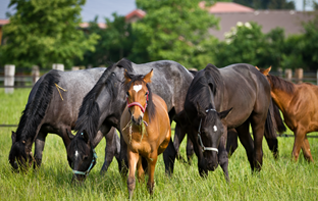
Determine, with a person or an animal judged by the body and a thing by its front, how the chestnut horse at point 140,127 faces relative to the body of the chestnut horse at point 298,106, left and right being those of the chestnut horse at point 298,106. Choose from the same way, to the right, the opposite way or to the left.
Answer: to the left

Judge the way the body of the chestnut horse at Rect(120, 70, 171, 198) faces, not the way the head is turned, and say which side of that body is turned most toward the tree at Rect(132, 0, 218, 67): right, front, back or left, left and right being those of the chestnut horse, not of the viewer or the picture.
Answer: back

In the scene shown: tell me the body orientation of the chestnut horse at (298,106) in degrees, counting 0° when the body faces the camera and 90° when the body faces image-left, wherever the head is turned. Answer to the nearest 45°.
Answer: approximately 90°

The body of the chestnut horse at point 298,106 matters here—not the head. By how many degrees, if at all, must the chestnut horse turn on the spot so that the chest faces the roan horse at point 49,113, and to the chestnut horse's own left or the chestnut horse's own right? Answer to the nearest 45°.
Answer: approximately 45° to the chestnut horse's own left

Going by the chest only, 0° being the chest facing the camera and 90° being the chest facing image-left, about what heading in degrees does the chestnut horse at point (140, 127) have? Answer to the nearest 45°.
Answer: approximately 0°

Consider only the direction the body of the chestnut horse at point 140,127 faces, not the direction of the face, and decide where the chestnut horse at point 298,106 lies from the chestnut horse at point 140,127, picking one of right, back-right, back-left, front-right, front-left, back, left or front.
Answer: back-left

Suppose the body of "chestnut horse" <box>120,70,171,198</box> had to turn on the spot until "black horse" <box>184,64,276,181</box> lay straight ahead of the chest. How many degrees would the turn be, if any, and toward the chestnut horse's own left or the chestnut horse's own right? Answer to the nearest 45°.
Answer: approximately 135° to the chestnut horse's own left

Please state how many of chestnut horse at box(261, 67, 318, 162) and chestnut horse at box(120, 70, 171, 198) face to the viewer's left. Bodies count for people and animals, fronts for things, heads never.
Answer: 1
